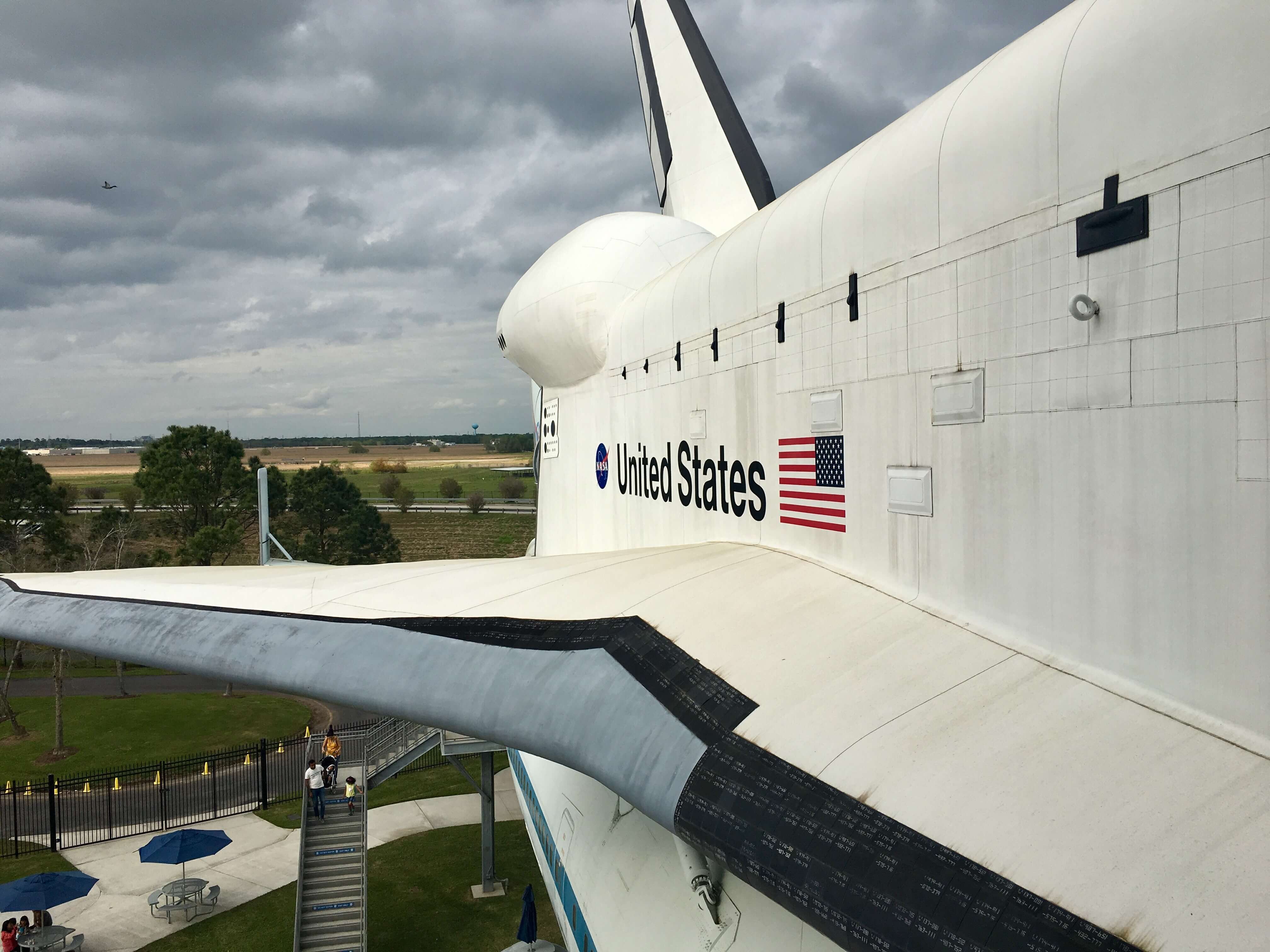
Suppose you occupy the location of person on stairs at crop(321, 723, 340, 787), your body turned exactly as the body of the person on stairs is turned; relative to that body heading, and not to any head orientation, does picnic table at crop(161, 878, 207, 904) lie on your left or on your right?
on your right

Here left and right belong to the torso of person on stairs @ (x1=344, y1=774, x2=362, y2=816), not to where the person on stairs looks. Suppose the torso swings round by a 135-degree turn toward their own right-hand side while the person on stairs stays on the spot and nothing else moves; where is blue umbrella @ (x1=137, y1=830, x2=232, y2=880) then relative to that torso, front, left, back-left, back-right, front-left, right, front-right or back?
front-left

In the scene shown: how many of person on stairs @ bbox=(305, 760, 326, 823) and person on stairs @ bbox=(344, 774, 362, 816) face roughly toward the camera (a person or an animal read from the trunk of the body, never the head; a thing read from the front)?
2

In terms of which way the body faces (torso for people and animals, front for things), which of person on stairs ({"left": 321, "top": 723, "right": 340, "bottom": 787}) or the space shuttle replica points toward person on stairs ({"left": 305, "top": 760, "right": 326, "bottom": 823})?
person on stairs ({"left": 321, "top": 723, "right": 340, "bottom": 787})

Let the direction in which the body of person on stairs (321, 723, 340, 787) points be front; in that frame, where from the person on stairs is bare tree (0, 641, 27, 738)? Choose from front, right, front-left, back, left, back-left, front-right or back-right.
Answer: back-right

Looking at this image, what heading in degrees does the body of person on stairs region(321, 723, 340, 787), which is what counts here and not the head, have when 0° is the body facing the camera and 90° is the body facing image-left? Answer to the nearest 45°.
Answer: approximately 0°

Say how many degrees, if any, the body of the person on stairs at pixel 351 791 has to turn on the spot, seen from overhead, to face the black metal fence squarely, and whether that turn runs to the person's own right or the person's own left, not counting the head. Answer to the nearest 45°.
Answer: approximately 135° to the person's own right

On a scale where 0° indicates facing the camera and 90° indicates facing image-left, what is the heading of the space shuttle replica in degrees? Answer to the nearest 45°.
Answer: approximately 315°
